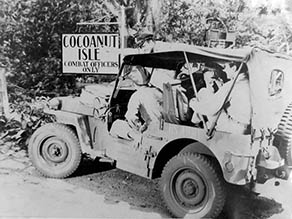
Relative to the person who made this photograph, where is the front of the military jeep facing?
facing away from the viewer and to the left of the viewer

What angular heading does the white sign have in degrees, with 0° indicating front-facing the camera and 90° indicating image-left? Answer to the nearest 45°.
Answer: approximately 0°

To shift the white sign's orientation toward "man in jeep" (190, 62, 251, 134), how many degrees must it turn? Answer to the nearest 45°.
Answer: approximately 45° to its left
